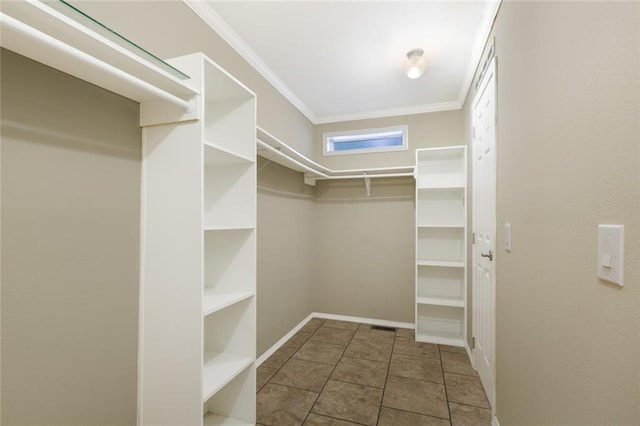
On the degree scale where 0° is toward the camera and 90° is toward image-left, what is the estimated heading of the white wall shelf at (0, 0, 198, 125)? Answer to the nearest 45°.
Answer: approximately 315°

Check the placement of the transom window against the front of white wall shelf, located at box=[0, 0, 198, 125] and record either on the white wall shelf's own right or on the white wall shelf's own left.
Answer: on the white wall shelf's own left

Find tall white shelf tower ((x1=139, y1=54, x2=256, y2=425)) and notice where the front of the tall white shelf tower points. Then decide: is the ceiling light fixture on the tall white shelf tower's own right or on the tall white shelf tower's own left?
on the tall white shelf tower's own left

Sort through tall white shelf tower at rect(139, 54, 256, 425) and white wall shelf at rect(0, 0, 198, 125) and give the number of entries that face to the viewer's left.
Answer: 0

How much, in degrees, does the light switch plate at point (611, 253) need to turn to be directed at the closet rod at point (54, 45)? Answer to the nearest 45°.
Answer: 0° — it already faces it

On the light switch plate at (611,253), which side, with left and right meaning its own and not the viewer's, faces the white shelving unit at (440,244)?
right

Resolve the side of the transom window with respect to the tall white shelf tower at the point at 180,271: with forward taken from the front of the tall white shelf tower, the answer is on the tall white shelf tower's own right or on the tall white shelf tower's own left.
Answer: on the tall white shelf tower's own left

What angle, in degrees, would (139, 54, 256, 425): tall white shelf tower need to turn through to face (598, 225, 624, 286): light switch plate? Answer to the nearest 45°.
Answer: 0° — it already faces it

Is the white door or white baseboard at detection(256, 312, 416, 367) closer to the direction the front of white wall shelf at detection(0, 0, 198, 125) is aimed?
the white door

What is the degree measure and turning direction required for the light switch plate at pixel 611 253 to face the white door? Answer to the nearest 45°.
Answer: approximately 90° to its right

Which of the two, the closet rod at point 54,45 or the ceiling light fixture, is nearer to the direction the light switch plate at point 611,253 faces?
the closet rod

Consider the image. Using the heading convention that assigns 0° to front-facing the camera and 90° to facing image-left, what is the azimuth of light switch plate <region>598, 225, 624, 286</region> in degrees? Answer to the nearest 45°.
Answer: approximately 45°

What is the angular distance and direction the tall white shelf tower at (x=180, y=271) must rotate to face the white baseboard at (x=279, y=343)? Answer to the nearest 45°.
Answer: approximately 90° to its left
